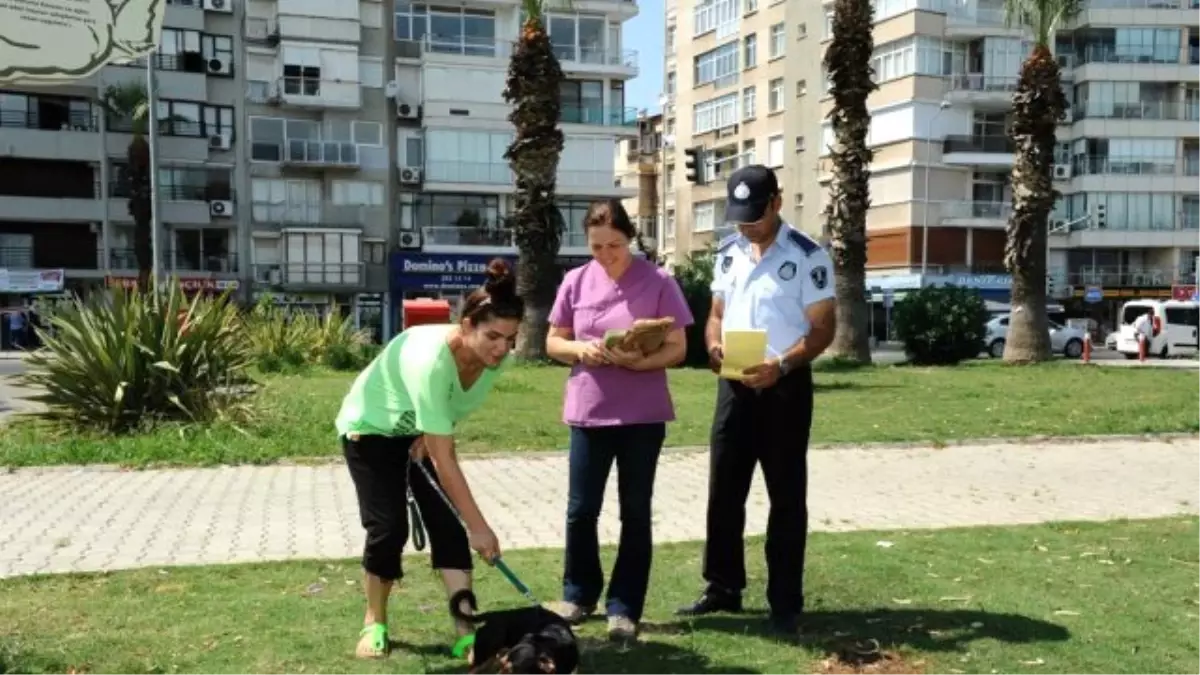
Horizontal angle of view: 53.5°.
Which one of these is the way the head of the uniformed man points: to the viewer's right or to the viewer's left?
to the viewer's left

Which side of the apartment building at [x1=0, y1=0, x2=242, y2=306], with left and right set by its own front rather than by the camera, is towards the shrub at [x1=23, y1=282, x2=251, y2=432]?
front

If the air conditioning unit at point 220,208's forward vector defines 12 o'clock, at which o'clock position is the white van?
The white van is roughly at 10 o'clock from the air conditioning unit.

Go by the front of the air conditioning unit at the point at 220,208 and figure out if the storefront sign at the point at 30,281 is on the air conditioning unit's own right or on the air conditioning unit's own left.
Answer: on the air conditioning unit's own right

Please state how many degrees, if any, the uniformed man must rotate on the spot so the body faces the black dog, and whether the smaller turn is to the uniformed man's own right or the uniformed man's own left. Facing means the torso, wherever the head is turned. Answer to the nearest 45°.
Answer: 0° — they already face it

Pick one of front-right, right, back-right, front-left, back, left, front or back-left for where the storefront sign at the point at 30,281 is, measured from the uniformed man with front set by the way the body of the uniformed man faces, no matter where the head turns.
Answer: right

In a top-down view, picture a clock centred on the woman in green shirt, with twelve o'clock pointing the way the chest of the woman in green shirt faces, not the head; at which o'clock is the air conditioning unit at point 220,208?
The air conditioning unit is roughly at 7 o'clock from the woman in green shirt.
